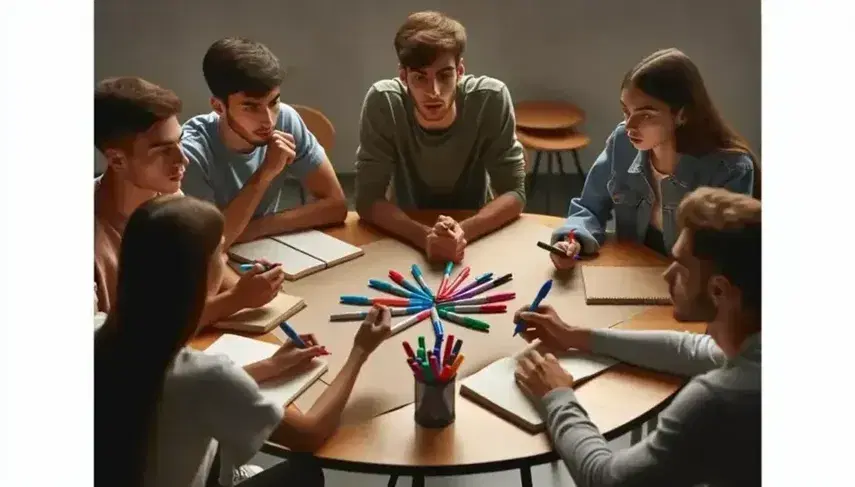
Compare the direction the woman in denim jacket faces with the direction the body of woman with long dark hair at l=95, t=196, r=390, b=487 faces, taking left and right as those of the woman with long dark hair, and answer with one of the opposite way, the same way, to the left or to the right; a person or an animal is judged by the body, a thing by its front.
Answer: the opposite way

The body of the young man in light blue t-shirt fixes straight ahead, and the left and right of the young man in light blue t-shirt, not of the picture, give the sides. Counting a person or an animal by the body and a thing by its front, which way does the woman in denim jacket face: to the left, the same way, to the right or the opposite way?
to the right

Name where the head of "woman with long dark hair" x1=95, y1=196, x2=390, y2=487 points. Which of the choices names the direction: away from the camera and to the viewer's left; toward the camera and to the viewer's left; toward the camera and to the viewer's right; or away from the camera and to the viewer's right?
away from the camera and to the viewer's right

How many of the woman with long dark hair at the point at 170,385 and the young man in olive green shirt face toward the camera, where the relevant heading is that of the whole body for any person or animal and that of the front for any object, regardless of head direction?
1

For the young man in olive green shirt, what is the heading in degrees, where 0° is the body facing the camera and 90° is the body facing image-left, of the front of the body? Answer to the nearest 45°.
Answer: approximately 0°
